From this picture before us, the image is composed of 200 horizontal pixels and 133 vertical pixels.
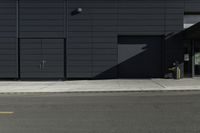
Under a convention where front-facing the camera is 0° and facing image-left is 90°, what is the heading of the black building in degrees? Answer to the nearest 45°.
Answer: approximately 0°
